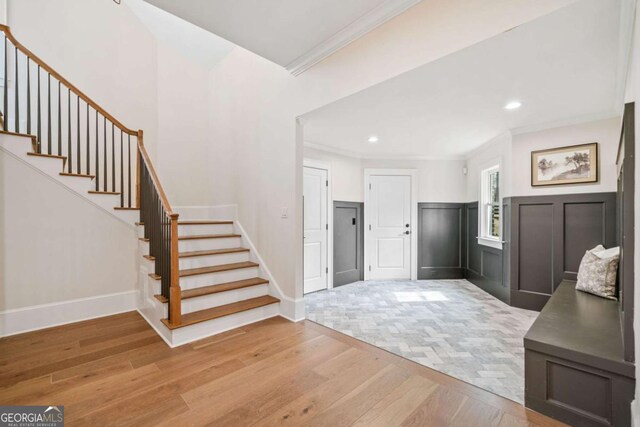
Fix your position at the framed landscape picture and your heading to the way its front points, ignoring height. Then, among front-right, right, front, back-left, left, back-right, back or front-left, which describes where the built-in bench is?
front-left

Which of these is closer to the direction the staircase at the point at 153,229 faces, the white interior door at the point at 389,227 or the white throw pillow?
the white throw pillow

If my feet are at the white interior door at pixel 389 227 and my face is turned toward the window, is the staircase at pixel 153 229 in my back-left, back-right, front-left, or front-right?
back-right

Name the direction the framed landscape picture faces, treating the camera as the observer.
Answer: facing the viewer and to the left of the viewer

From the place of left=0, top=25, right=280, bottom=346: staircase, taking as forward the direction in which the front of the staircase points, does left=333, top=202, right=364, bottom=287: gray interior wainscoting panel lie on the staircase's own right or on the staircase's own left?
on the staircase's own left

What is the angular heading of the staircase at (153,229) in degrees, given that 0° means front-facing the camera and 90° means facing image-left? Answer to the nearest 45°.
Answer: approximately 315°

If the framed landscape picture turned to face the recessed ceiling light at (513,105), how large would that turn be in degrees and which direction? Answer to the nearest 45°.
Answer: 0° — it already faces it

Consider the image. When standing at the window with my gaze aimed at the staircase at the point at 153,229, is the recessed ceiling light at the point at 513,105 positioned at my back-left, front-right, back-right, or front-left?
front-left

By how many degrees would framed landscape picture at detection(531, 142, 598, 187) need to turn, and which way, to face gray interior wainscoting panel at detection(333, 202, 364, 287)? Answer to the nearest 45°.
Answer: approximately 45° to its right

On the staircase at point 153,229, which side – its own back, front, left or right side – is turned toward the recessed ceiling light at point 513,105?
front

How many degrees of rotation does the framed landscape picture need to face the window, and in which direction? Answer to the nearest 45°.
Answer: approximately 90° to its right

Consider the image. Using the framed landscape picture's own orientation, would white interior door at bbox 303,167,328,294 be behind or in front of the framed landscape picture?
in front

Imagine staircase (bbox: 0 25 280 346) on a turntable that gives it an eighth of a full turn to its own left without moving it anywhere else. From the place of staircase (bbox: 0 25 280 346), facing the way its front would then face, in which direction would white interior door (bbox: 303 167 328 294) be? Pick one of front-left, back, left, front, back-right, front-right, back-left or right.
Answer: front

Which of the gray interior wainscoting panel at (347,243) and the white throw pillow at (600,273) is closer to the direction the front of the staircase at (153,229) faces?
the white throw pillow
